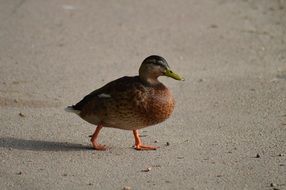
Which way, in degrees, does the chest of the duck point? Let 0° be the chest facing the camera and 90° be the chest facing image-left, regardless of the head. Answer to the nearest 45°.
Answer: approximately 270°
